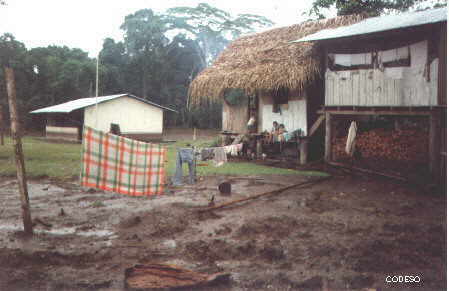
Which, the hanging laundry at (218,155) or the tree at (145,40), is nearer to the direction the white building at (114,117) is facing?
the hanging laundry

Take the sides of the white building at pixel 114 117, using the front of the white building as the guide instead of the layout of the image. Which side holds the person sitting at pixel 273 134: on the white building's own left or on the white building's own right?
on the white building's own left

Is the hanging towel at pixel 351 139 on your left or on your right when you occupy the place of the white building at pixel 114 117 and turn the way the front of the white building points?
on your left

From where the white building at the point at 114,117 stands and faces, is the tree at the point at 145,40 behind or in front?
behind

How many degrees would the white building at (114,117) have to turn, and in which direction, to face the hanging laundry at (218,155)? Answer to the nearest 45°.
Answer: approximately 45° to its left

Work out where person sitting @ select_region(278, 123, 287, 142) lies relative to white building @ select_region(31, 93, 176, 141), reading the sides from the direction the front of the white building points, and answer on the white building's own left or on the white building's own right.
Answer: on the white building's own left

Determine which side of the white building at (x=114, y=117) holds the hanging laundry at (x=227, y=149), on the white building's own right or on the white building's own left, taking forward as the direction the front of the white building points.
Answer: on the white building's own left

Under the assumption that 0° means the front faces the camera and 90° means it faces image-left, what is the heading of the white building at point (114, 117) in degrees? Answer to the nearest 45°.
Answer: approximately 45°

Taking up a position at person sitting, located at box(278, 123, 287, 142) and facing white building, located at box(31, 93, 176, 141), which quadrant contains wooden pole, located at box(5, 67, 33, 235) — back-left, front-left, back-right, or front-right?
back-left

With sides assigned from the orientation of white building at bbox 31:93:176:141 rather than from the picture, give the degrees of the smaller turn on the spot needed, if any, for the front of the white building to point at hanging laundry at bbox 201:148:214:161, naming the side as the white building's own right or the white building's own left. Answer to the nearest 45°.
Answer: approximately 45° to the white building's own left
